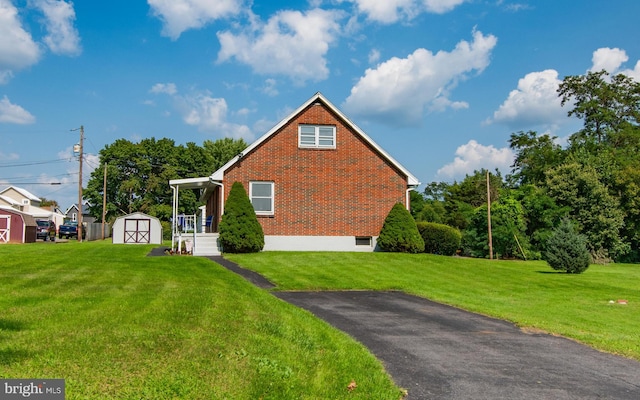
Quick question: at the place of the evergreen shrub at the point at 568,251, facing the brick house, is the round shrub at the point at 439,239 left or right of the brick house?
right

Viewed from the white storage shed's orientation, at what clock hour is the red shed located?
The red shed is roughly at 3 o'clock from the white storage shed.

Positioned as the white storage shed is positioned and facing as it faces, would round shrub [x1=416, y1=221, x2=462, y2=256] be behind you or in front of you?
in front

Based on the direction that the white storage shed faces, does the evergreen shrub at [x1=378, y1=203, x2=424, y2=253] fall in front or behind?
in front

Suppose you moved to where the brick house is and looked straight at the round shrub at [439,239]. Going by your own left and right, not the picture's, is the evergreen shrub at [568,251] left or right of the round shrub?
right

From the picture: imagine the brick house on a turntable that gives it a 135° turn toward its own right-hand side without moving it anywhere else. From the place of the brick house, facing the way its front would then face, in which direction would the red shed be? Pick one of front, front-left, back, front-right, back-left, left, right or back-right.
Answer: left

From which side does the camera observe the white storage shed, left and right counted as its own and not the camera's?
front

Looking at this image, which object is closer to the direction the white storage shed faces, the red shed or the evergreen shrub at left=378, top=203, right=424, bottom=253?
the evergreen shrub
